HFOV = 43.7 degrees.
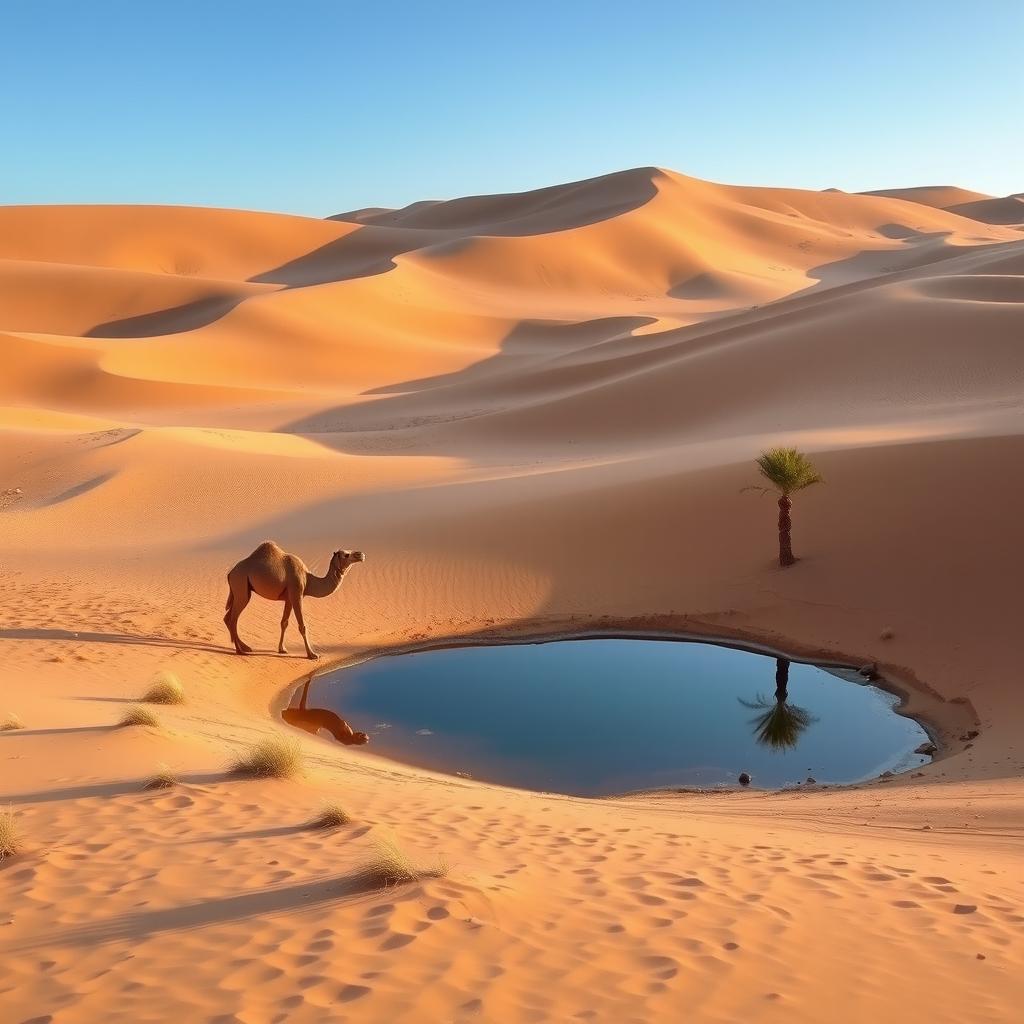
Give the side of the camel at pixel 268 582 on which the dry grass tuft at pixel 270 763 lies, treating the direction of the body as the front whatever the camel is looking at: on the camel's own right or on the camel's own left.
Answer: on the camel's own right

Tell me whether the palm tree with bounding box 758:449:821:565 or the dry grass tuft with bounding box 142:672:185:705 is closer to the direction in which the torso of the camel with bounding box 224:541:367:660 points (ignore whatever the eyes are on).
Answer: the palm tree

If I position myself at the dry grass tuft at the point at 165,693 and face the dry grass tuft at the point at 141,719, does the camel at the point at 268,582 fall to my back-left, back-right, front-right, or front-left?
back-left

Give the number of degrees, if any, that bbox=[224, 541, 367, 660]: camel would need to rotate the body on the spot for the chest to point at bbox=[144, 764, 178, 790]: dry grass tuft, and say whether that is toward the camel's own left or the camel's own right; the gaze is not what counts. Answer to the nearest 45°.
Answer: approximately 90° to the camel's own right

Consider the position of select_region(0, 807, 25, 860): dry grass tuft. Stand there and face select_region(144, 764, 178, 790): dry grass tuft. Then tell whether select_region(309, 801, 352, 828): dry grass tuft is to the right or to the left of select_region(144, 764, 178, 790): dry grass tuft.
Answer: right

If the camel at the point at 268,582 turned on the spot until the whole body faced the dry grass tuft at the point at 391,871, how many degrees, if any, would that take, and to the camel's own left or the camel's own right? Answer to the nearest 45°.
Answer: approximately 90° to the camel's own right

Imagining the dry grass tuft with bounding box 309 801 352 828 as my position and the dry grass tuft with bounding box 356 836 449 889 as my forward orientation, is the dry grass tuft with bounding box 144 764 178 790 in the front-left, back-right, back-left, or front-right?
back-right

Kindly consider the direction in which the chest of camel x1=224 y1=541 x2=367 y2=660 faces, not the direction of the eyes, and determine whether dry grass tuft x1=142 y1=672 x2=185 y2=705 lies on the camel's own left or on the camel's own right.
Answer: on the camel's own right

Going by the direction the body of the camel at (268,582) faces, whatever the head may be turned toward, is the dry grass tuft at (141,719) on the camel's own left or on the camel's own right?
on the camel's own right

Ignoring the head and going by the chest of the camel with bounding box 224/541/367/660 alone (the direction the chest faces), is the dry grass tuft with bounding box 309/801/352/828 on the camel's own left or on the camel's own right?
on the camel's own right

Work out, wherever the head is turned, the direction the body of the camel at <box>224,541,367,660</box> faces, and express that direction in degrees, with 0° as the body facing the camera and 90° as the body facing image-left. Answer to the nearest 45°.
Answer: approximately 270°
